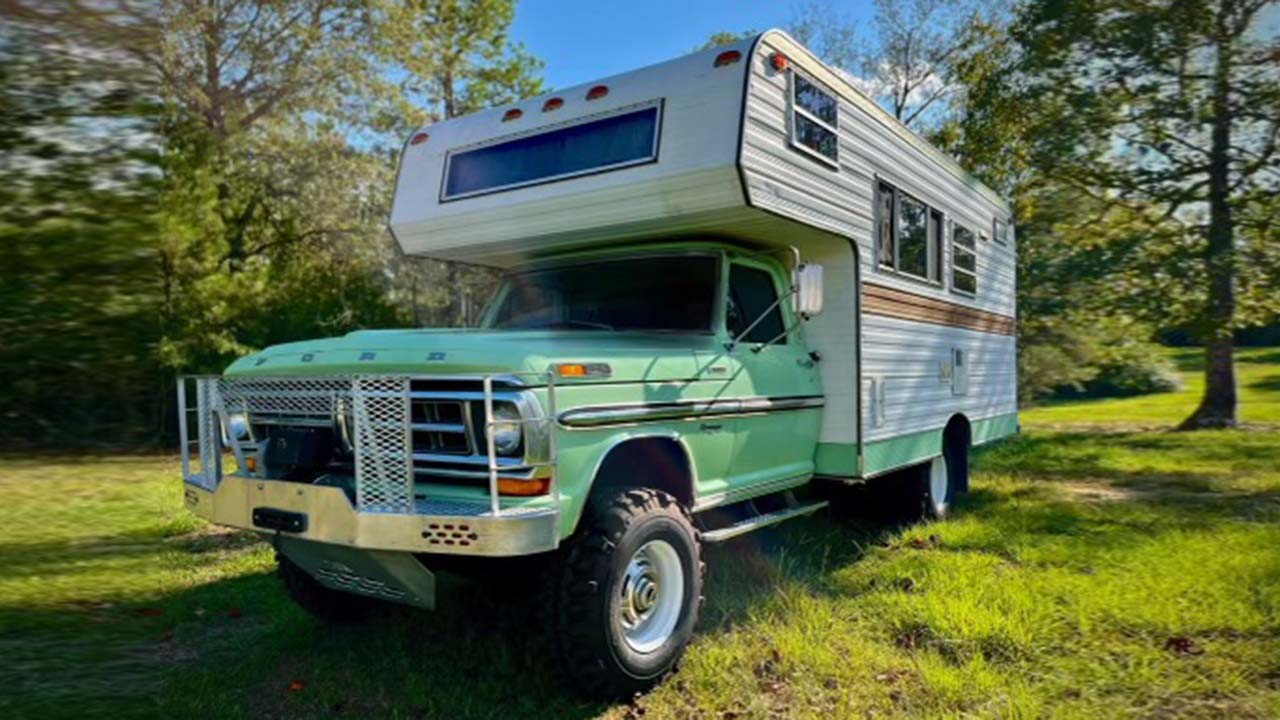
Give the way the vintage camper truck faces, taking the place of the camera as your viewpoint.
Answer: facing the viewer and to the left of the viewer

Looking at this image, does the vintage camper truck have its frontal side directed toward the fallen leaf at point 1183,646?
no
